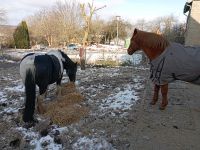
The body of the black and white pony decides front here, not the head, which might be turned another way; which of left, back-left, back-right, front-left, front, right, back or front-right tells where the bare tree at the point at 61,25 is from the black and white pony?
front-left

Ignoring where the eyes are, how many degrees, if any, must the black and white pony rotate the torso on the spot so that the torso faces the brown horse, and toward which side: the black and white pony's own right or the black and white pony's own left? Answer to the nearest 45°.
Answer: approximately 45° to the black and white pony's own right

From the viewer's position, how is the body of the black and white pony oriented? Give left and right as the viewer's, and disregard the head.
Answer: facing away from the viewer and to the right of the viewer
